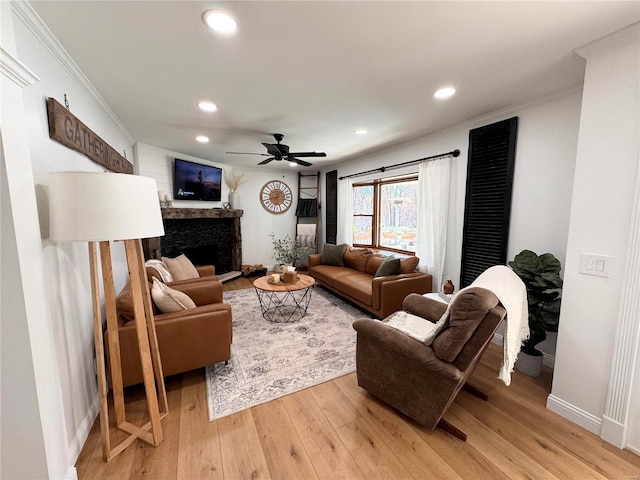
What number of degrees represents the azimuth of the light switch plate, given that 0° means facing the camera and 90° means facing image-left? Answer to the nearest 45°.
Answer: approximately 45°

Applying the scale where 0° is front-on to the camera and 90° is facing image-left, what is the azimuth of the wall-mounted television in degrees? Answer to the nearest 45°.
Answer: approximately 315°

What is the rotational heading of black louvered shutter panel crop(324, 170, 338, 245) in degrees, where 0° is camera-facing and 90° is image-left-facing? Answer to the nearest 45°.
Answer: approximately 45°

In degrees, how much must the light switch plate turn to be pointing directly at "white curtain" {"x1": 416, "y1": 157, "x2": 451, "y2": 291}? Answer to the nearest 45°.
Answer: approximately 90° to its right

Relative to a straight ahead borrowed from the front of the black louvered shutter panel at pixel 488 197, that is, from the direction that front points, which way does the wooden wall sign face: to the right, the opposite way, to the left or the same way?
the opposite way

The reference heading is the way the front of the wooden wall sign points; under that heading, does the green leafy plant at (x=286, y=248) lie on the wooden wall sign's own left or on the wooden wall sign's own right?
on the wooden wall sign's own left

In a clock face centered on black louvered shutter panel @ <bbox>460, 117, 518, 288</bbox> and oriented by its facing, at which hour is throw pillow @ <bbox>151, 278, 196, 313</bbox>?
The throw pillow is roughly at 12 o'clock from the black louvered shutter panel.

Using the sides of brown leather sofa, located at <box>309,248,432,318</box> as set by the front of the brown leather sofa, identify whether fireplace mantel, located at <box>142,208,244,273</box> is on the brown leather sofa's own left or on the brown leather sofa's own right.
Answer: on the brown leather sofa's own right

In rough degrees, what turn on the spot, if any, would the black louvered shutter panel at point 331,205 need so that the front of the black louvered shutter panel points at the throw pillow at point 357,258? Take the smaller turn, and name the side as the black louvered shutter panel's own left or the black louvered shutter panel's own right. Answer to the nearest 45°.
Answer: approximately 45° to the black louvered shutter panel's own left

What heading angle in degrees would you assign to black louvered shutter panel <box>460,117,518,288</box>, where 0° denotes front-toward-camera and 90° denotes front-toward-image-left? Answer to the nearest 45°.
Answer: approximately 45°

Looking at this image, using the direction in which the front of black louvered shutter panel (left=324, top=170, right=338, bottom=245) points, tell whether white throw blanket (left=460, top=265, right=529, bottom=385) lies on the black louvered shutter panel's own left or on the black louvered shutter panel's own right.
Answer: on the black louvered shutter panel's own left

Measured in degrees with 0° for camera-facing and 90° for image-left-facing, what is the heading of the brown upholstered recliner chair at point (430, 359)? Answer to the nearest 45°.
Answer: approximately 135°

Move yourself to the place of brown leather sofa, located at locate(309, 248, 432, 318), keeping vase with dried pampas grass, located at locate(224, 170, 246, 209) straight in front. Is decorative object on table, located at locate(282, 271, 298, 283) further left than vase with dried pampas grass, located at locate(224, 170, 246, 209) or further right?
left
